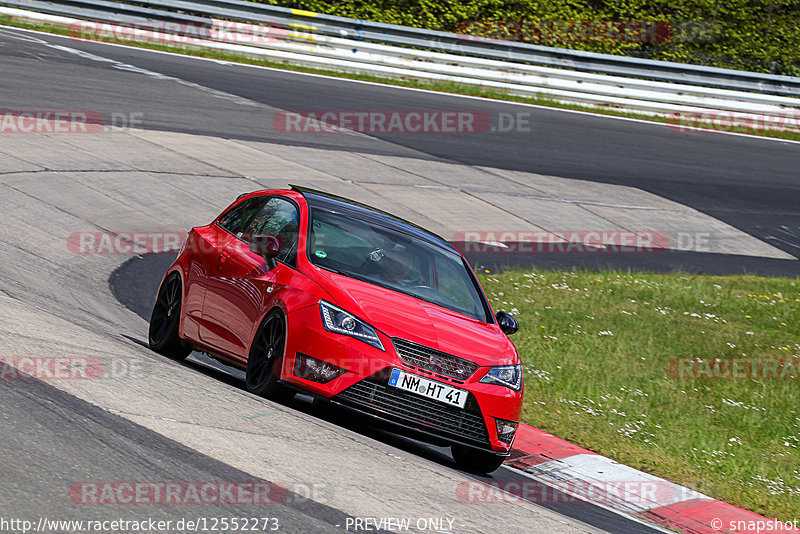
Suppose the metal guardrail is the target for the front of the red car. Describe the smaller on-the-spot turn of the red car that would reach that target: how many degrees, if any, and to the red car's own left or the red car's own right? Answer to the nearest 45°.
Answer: approximately 135° to the red car's own left

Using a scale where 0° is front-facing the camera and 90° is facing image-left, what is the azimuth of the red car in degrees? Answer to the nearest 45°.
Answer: approximately 315°
